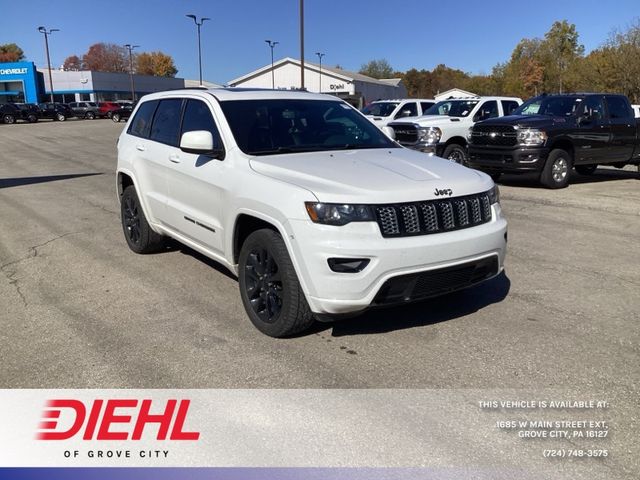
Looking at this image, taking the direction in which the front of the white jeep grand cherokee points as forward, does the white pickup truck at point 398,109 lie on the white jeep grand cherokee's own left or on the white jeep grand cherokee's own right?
on the white jeep grand cherokee's own left

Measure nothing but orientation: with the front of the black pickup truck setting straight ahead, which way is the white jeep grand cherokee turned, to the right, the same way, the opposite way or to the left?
to the left

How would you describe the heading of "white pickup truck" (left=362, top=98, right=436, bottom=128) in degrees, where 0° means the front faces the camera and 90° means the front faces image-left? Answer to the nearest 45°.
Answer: approximately 45°

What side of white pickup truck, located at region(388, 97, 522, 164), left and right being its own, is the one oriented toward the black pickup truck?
left

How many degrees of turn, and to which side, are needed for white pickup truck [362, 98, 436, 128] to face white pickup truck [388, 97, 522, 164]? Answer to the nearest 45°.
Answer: approximately 45° to its left

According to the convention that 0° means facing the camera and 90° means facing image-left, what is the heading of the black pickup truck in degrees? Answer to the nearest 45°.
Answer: approximately 45°

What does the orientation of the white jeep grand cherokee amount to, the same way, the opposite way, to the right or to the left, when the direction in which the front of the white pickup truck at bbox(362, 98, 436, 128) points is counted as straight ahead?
to the left

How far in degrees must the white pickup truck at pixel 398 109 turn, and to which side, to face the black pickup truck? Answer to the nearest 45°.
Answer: approximately 90° to its left

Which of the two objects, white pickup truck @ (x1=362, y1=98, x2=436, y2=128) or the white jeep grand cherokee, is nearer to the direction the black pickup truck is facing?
the white jeep grand cherokee
